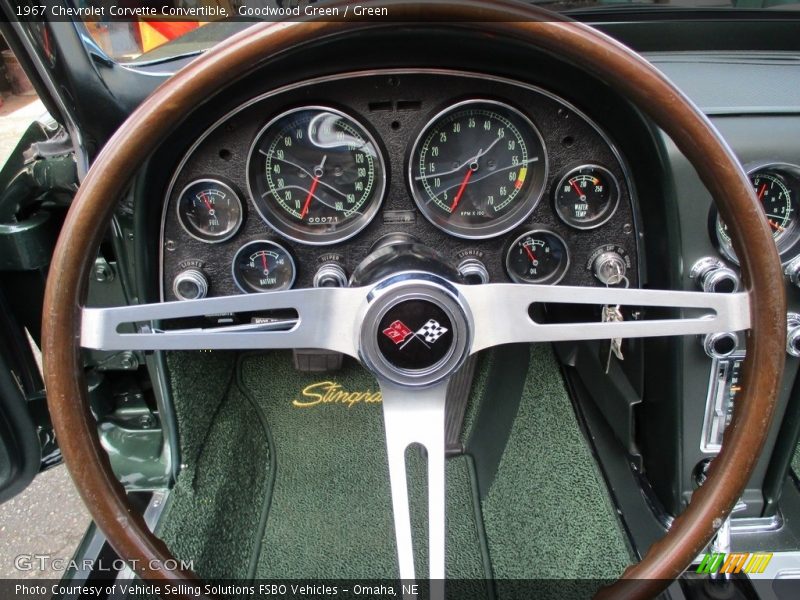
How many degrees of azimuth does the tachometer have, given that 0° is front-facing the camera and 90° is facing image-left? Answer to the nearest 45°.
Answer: approximately 0°

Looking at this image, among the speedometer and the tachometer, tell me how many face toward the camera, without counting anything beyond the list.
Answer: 2

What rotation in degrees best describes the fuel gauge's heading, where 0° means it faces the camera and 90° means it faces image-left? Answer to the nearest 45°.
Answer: approximately 0°
